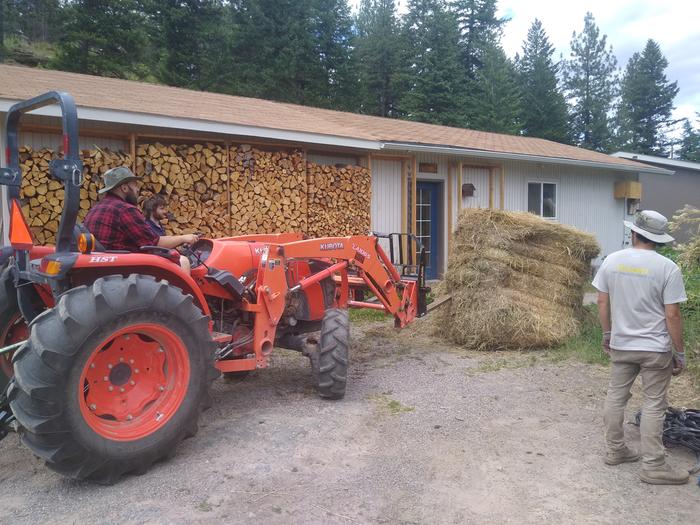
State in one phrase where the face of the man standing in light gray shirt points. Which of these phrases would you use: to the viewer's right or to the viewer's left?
to the viewer's left

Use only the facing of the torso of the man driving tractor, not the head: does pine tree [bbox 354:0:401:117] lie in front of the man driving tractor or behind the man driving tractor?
in front

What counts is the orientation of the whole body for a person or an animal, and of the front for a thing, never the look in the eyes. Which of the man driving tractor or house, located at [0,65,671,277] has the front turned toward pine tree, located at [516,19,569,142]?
the man driving tractor

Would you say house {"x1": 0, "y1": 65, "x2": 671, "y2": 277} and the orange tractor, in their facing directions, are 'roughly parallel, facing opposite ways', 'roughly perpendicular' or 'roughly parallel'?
roughly perpendicular

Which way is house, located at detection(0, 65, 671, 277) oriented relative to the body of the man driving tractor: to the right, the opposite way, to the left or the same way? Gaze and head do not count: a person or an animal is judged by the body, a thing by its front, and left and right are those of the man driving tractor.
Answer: to the right

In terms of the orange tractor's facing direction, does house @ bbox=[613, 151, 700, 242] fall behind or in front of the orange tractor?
in front

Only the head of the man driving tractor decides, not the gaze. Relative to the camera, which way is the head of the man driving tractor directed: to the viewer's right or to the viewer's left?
to the viewer's right

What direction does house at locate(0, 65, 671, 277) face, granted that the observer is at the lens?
facing the viewer and to the right of the viewer

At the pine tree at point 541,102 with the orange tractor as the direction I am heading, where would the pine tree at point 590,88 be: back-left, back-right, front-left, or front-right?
back-left

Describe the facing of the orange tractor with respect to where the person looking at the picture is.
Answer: facing away from the viewer and to the right of the viewer

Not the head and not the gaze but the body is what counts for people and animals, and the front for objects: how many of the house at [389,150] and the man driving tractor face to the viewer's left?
0

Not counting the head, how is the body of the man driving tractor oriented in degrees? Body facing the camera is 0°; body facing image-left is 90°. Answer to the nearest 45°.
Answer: approximately 225°

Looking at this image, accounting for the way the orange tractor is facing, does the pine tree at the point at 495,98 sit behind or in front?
in front

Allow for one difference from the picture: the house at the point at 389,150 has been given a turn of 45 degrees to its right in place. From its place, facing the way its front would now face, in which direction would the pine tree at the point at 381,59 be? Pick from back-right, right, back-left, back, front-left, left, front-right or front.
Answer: back
